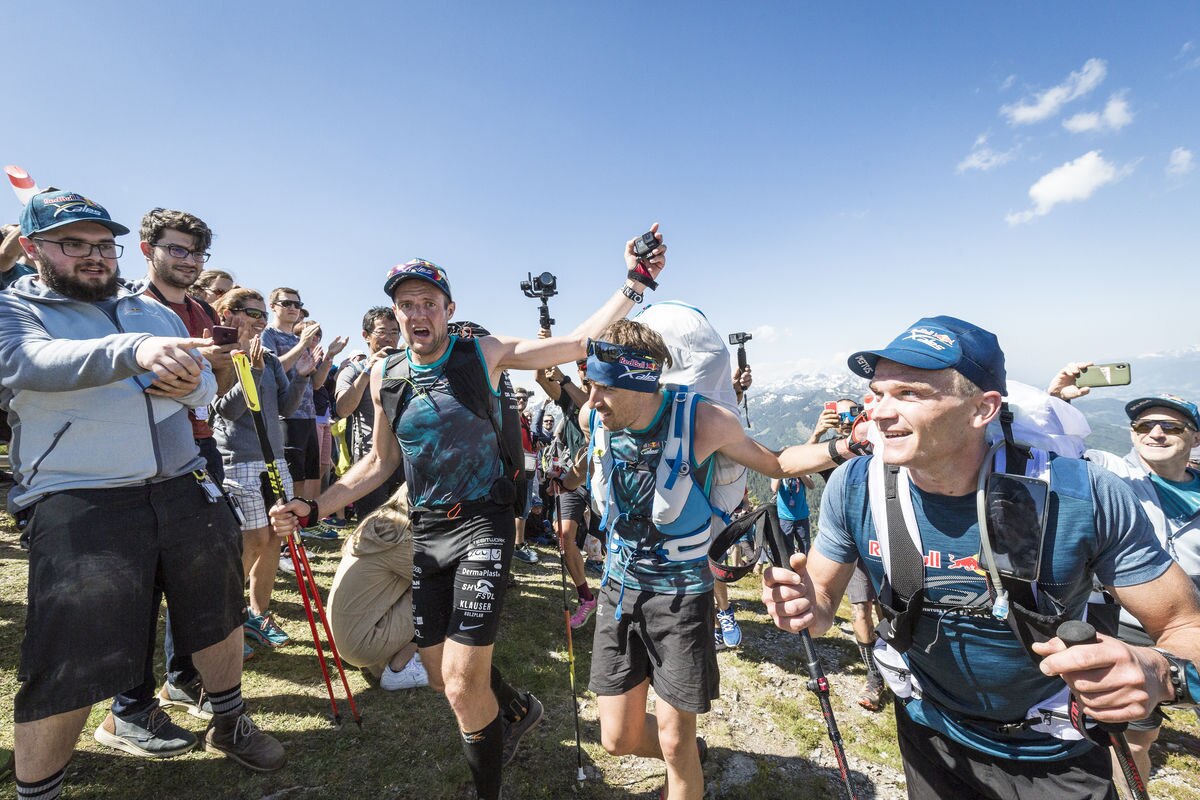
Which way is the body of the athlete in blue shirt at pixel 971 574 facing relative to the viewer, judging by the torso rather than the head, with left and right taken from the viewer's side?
facing the viewer and to the left of the viewer

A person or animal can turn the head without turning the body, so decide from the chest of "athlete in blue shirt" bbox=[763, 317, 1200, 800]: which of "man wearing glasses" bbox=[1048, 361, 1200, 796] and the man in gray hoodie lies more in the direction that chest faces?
the man in gray hoodie

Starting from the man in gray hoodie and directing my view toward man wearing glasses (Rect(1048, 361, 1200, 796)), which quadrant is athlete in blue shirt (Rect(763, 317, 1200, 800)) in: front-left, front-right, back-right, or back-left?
front-right

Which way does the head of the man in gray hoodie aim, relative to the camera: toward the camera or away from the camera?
toward the camera

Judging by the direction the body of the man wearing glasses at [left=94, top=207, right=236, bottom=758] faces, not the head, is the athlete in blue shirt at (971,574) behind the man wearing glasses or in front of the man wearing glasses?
in front

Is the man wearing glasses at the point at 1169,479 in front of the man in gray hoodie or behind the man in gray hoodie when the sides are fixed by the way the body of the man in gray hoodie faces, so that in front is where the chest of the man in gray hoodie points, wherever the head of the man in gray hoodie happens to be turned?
in front

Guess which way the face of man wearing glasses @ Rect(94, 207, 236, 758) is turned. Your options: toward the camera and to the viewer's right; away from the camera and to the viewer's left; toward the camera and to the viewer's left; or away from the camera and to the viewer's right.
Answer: toward the camera and to the viewer's right

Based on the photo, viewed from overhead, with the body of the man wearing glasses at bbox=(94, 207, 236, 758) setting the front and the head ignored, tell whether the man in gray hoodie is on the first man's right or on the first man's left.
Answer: on the first man's right

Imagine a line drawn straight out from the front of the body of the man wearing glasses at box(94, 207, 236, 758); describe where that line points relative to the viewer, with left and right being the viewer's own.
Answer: facing the viewer and to the right of the viewer

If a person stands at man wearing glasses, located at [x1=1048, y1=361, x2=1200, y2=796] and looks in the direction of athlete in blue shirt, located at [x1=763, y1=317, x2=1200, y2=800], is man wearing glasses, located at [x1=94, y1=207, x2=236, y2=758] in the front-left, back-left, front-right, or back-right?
front-right
